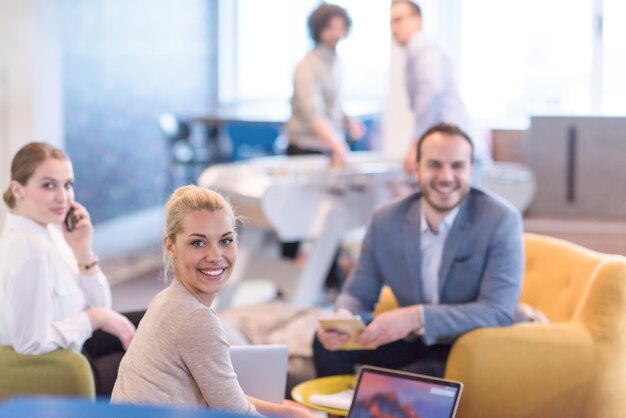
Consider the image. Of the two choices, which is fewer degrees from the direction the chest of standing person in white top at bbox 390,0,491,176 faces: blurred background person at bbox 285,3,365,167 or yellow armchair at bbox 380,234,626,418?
the blurred background person

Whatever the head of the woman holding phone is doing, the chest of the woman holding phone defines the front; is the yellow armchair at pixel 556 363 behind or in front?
in front

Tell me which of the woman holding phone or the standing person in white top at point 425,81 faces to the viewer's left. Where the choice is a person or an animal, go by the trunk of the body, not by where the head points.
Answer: the standing person in white top

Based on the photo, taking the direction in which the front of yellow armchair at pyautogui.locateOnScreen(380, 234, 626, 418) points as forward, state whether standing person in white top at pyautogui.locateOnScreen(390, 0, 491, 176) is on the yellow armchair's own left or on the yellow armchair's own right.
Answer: on the yellow armchair's own right

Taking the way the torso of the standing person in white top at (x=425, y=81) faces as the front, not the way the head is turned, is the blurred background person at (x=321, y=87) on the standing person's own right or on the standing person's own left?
on the standing person's own right

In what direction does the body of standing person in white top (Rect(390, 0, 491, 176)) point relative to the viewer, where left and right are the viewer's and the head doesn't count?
facing to the left of the viewer

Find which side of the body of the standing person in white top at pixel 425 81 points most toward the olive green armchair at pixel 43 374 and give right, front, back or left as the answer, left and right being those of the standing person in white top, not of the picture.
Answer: left

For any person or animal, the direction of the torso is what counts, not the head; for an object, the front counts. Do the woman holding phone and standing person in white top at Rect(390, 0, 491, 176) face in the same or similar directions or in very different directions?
very different directions

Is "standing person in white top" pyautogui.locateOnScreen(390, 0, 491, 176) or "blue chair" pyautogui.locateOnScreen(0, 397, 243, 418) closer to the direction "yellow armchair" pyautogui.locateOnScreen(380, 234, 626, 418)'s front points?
the blue chair

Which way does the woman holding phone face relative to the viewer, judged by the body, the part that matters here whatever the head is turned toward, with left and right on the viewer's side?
facing the viewer and to the right of the viewer

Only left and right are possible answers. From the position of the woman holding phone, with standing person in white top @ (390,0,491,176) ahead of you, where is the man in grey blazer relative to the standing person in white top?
right

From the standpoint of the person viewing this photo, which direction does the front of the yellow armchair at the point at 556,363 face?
facing the viewer and to the left of the viewer

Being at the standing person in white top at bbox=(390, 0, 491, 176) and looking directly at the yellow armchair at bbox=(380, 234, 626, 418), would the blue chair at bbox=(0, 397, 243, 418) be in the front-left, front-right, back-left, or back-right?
front-right

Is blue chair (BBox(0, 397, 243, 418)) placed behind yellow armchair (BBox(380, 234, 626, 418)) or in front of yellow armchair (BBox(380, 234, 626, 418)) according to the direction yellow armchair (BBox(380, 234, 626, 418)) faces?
in front

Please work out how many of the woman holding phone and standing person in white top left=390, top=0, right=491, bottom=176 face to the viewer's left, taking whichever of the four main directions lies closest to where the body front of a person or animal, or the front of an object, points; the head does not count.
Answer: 1
